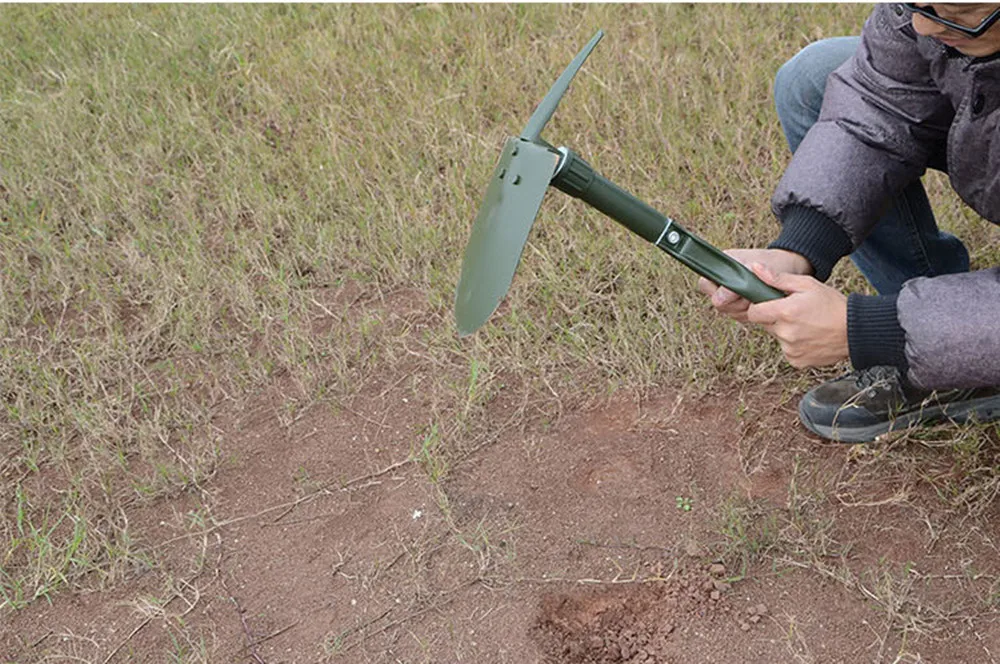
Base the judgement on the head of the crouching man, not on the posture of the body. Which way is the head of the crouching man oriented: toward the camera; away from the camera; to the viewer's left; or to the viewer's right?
to the viewer's left

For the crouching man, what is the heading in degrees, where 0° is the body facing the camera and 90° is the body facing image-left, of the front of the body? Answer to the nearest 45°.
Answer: approximately 45°
